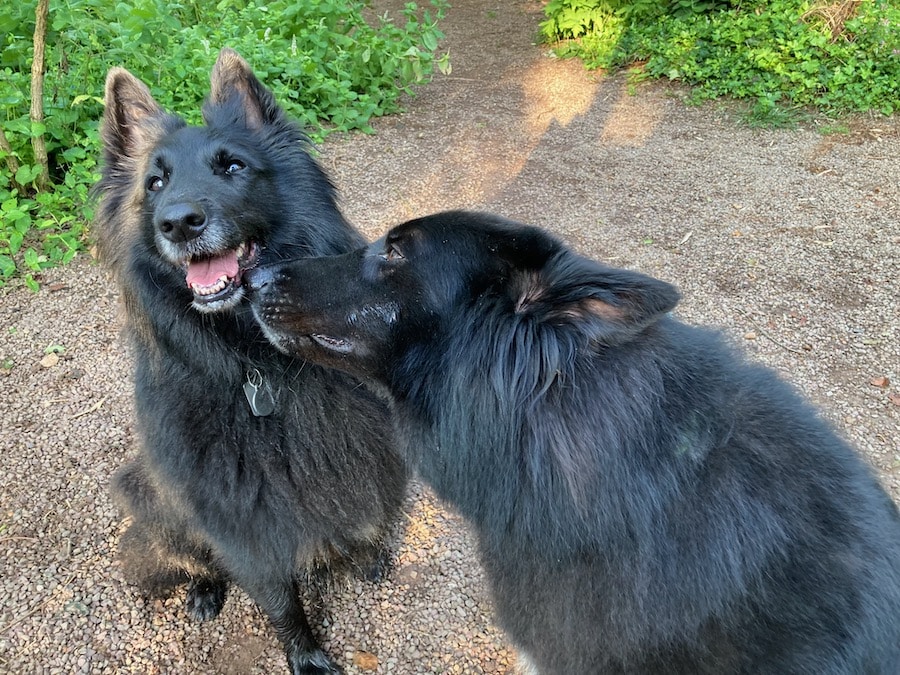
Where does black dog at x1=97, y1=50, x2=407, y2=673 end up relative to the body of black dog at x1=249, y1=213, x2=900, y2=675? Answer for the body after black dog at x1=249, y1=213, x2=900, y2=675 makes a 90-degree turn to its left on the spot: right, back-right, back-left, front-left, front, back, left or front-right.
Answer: right

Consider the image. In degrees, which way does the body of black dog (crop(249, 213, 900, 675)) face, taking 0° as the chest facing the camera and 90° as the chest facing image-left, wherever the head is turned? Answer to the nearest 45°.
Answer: approximately 90°
